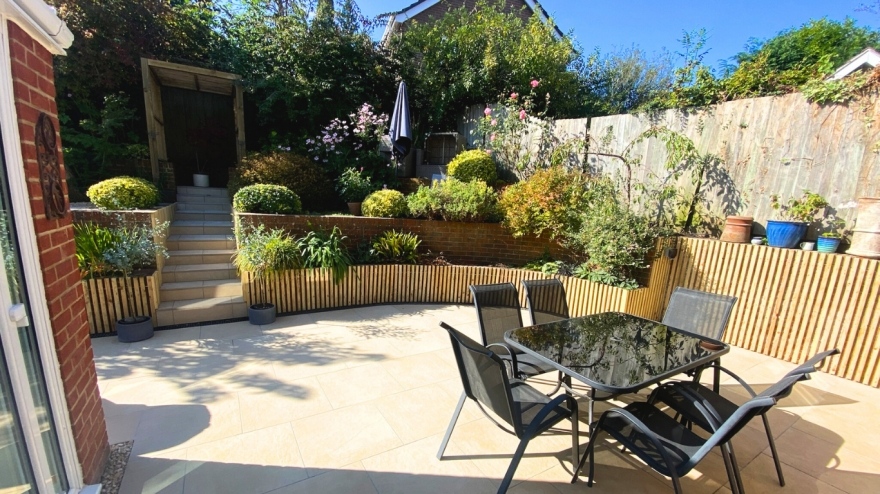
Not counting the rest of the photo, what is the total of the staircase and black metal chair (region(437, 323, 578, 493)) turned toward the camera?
1

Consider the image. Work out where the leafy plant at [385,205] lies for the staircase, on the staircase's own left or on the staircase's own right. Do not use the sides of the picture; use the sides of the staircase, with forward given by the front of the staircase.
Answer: on the staircase's own left

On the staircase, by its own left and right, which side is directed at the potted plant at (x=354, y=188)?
left

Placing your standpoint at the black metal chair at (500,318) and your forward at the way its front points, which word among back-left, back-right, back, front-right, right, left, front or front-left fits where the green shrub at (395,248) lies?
back

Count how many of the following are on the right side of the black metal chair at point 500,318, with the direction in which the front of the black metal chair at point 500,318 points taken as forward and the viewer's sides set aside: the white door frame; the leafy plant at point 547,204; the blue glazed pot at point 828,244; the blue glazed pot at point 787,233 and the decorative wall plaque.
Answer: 2

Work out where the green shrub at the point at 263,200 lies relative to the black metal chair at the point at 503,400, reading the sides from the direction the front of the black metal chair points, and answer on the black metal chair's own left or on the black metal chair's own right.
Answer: on the black metal chair's own left

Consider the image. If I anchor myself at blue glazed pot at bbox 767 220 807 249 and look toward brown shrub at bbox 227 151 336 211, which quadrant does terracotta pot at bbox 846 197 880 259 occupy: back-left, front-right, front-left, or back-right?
back-left

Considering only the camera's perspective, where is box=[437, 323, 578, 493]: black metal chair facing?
facing away from the viewer and to the right of the viewer

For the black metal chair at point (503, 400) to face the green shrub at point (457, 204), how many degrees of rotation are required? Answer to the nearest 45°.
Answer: approximately 45° to its left

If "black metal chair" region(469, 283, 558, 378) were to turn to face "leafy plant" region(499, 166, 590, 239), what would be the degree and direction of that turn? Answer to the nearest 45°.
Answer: approximately 135° to its left

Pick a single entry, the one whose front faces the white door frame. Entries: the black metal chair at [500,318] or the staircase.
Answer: the staircase
